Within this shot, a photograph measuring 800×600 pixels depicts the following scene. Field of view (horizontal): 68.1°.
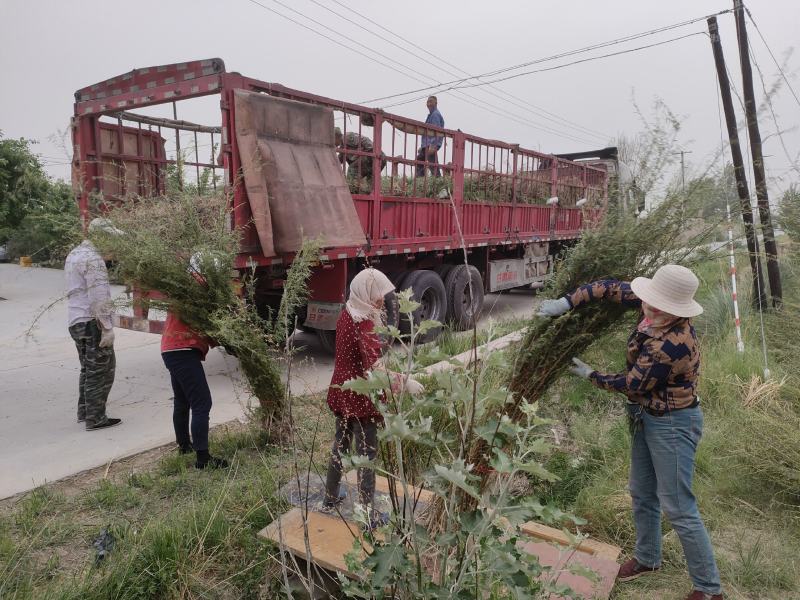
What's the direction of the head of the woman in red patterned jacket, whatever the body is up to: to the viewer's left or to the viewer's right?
to the viewer's right

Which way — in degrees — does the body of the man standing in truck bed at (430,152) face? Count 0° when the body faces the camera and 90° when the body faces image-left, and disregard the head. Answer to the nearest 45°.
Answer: approximately 45°

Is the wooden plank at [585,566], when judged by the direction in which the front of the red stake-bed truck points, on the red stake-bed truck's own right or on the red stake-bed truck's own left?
on the red stake-bed truck's own right

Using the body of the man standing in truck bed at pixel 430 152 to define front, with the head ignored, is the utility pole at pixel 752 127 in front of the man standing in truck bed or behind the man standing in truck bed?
behind

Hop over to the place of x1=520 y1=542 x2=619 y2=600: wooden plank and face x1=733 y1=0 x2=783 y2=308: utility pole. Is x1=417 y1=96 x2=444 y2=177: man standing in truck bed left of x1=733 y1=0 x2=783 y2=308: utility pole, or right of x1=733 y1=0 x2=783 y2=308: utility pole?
left

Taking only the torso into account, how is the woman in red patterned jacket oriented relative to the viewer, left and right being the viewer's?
facing to the right of the viewer

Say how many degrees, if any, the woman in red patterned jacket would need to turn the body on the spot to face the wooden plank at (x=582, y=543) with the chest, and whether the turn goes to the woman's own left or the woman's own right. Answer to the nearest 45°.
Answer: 0° — they already face it

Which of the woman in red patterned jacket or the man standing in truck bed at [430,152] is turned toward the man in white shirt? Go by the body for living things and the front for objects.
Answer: the man standing in truck bed

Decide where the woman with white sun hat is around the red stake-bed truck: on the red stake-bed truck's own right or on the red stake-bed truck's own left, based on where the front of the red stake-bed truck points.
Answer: on the red stake-bed truck's own right

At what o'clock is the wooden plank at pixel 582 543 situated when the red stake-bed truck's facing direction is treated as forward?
The wooden plank is roughly at 4 o'clock from the red stake-bed truck.

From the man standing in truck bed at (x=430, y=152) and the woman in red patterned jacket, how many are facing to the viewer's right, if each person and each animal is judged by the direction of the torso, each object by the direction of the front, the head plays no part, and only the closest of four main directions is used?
1

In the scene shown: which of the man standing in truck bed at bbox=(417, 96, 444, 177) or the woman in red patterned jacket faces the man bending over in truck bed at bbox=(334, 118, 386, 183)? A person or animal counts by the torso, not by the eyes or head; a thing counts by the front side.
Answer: the man standing in truck bed at bbox=(417, 96, 444, 177)

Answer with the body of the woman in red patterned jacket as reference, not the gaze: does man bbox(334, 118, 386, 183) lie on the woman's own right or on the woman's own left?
on the woman's own left
